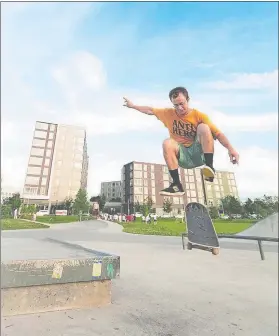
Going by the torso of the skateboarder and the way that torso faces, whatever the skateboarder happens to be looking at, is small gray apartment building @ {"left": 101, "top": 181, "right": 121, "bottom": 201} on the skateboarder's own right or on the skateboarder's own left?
on the skateboarder's own right

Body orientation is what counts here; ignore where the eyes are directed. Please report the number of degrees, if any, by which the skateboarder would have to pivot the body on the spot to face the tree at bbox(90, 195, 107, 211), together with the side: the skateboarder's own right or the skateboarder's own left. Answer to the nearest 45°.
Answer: approximately 180°

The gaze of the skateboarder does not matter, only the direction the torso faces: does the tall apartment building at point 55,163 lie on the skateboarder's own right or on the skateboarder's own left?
on the skateboarder's own right

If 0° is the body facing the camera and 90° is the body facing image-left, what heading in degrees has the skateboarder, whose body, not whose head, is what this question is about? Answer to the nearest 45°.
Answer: approximately 0°
